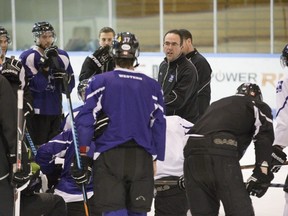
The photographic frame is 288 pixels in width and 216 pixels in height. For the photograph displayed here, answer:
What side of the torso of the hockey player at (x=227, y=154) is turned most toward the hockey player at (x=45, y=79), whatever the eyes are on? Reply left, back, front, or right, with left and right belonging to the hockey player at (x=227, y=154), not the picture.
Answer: left

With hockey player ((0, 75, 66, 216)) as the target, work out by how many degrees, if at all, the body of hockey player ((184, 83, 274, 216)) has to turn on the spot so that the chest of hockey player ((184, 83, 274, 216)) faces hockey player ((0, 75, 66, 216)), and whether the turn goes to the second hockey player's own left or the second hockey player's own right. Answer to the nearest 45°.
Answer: approximately 135° to the second hockey player's own left

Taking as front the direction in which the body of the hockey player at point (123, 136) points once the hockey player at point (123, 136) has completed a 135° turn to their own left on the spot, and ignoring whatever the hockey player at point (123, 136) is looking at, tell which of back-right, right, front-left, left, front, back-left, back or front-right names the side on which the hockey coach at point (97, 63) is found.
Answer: back-right

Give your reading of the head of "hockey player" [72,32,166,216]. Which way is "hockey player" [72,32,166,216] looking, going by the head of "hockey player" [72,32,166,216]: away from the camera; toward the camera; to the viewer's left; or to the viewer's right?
away from the camera

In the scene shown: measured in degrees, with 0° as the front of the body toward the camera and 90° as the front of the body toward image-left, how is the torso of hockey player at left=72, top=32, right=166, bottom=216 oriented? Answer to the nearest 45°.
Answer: approximately 180°

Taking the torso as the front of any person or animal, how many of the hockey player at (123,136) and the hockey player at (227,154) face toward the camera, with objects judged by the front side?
0

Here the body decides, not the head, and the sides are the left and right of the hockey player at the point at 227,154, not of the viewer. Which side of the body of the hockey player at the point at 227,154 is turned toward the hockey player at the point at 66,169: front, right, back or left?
left

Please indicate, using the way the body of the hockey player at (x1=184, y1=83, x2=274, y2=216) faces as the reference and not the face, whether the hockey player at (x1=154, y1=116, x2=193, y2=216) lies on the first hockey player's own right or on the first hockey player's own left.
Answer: on the first hockey player's own left

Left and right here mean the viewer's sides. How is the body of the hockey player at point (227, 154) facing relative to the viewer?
facing away from the viewer and to the right of the viewer

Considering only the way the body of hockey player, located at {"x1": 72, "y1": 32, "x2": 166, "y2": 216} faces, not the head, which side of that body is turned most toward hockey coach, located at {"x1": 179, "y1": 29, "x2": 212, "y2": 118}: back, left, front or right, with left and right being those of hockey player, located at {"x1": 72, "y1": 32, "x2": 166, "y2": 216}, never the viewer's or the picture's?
front

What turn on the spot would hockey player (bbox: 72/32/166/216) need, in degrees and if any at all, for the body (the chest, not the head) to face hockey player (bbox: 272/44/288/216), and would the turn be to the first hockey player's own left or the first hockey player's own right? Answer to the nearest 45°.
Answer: approximately 45° to the first hockey player's own right
